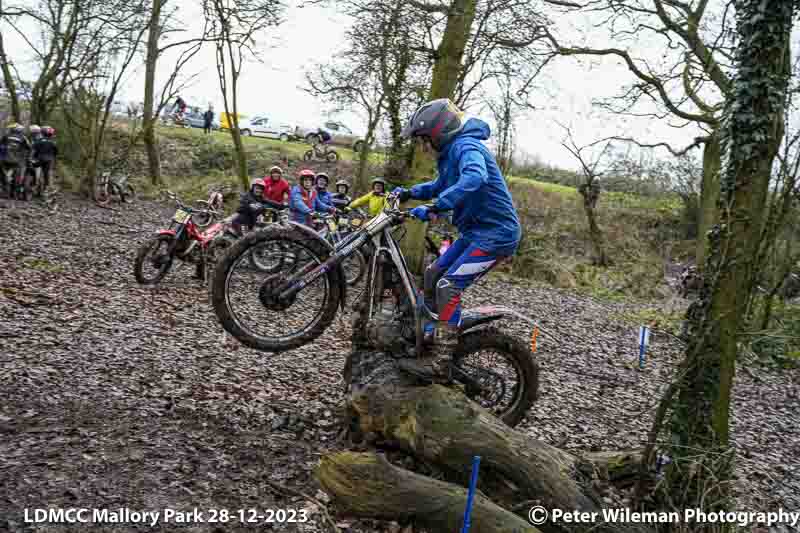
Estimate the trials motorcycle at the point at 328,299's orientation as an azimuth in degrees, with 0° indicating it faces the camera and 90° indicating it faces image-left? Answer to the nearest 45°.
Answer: approximately 90°

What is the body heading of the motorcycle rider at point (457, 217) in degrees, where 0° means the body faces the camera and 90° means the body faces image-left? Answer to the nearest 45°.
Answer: approximately 90°

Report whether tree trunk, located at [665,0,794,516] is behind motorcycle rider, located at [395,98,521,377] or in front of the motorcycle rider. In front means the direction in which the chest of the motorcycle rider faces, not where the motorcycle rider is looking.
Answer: behind

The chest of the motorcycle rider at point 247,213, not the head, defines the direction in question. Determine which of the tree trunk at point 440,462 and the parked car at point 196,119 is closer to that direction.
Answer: the tree trunk

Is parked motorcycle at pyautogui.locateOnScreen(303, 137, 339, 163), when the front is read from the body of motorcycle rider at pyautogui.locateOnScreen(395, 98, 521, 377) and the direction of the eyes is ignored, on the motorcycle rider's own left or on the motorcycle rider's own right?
on the motorcycle rider's own right

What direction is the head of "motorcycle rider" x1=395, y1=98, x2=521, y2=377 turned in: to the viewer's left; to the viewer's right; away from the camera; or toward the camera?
to the viewer's left

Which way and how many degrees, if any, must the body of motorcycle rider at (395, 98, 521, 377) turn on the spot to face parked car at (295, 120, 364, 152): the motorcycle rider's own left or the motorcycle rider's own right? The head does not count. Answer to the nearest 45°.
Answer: approximately 90° to the motorcycle rider's own right
